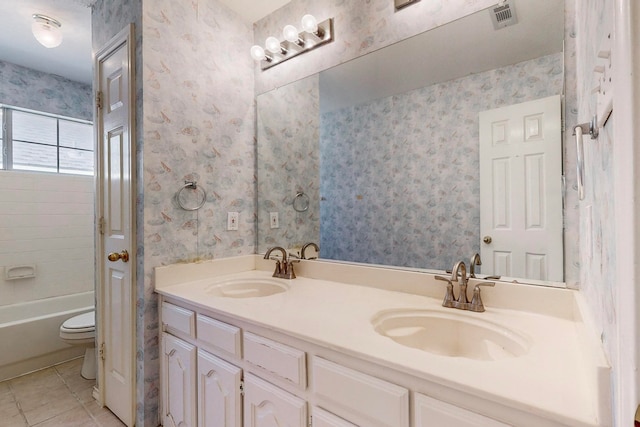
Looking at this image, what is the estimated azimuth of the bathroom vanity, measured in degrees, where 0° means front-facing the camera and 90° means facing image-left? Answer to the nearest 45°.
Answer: approximately 45°

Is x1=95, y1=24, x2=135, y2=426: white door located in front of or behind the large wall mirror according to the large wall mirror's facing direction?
in front

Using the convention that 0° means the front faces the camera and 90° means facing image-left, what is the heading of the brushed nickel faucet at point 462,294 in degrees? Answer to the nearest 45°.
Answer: approximately 45°

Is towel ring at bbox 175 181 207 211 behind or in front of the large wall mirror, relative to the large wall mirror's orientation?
in front

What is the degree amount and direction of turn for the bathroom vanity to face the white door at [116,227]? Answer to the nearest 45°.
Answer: approximately 45° to its right

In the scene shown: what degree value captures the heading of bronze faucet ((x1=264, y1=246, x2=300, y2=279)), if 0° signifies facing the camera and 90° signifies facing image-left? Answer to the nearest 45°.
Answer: approximately 45°
